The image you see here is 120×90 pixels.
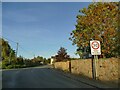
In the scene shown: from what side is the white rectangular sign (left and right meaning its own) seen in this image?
front

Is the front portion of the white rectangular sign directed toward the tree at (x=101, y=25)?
no
